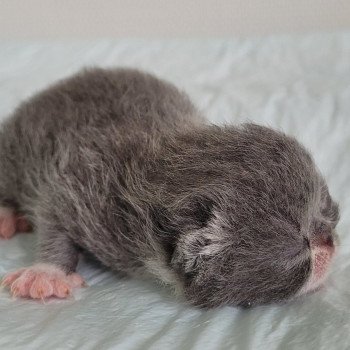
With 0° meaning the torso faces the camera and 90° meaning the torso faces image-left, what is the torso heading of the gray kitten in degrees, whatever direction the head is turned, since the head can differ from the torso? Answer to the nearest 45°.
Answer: approximately 315°
